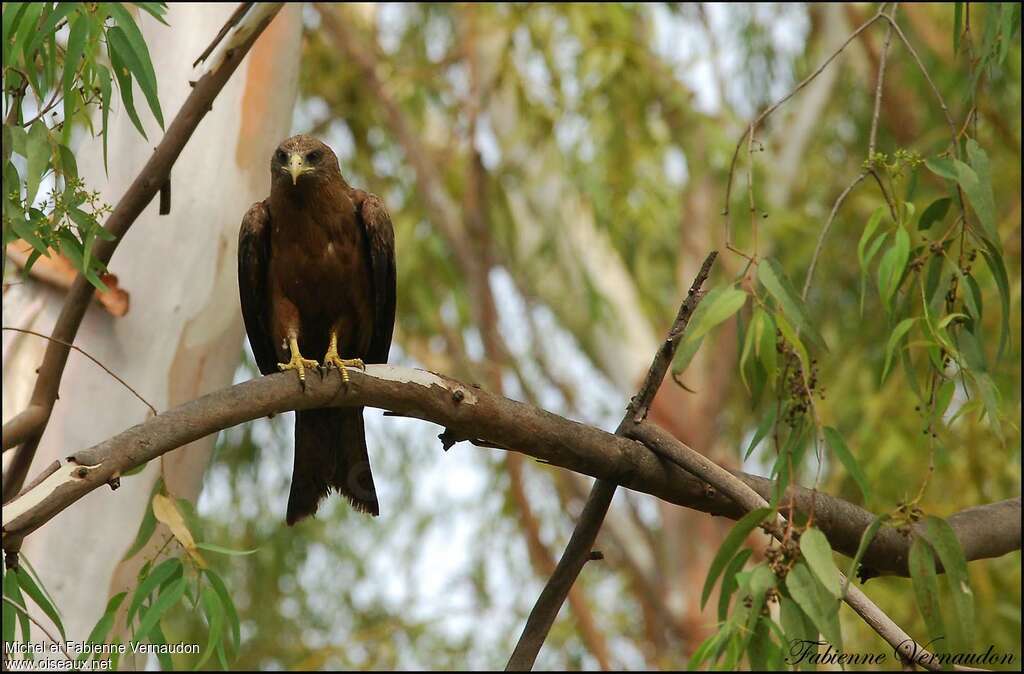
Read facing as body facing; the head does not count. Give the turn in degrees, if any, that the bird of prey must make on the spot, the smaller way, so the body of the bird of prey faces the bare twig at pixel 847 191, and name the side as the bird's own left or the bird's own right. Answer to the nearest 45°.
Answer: approximately 45° to the bird's own left

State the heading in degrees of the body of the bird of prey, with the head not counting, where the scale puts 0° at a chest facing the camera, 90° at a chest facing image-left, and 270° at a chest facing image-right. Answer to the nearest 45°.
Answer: approximately 0°
